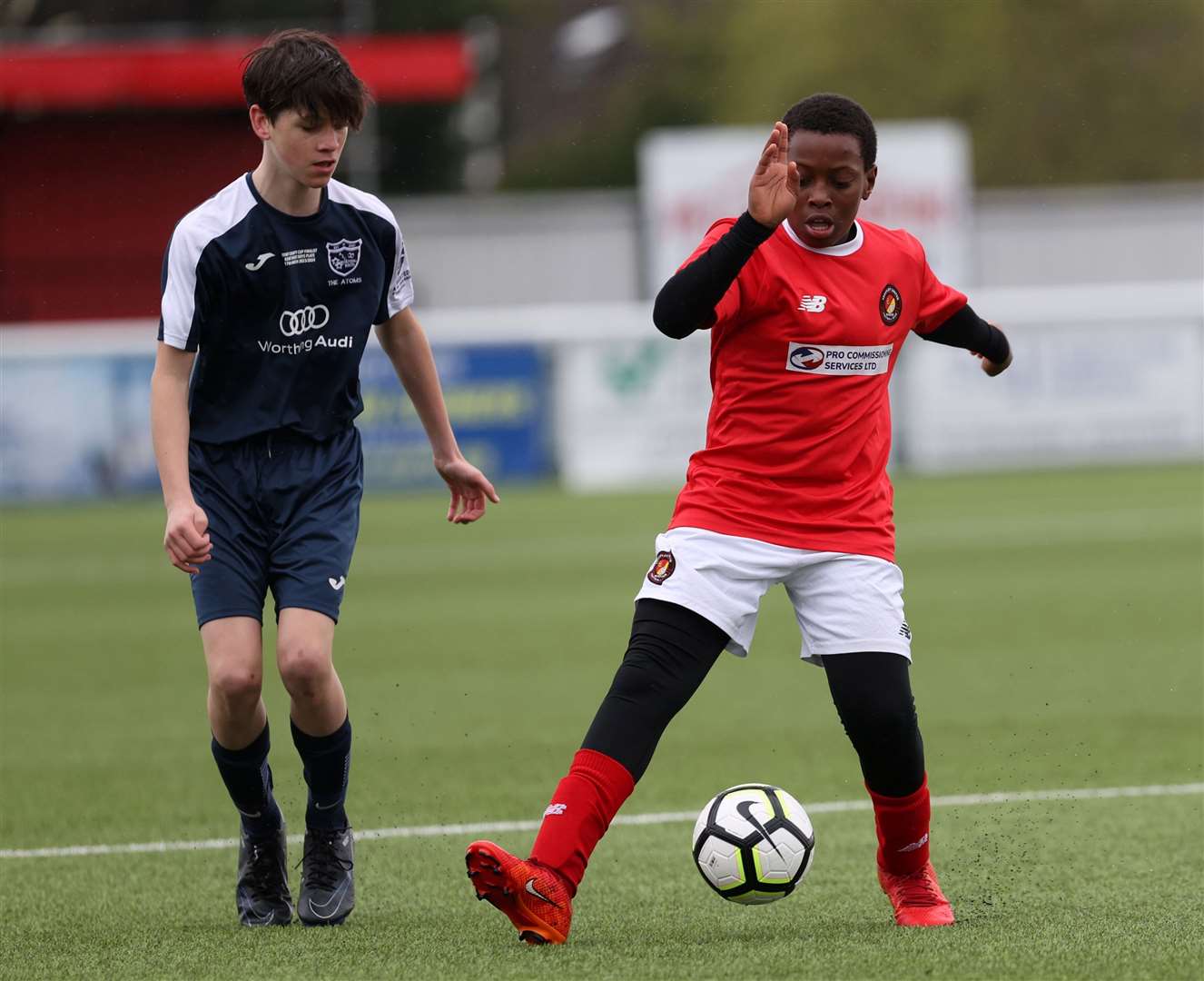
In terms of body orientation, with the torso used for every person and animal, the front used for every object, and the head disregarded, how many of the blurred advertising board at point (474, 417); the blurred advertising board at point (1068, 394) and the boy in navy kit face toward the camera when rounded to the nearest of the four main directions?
3

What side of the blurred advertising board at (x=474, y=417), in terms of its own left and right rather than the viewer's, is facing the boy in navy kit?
front

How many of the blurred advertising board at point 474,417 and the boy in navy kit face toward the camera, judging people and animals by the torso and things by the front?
2

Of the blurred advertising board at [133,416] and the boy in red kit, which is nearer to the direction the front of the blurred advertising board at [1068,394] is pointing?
the boy in red kit

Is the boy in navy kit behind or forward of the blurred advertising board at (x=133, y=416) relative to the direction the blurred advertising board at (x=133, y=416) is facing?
forward

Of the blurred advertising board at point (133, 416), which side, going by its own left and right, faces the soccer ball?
front

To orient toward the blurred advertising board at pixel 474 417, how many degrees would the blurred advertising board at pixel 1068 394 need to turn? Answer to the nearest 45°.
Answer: approximately 90° to its right

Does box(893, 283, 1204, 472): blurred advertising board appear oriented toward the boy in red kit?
yes

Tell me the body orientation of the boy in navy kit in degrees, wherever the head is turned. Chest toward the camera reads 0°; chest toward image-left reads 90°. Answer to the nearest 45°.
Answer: approximately 0°

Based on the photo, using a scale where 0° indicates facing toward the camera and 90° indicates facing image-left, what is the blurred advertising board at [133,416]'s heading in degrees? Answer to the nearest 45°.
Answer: approximately 0°

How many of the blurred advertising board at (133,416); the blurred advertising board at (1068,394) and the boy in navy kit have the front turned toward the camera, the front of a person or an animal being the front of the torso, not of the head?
3

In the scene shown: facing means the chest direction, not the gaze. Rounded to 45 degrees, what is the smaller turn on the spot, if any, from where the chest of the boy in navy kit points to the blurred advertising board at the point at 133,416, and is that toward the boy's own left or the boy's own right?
approximately 180°
